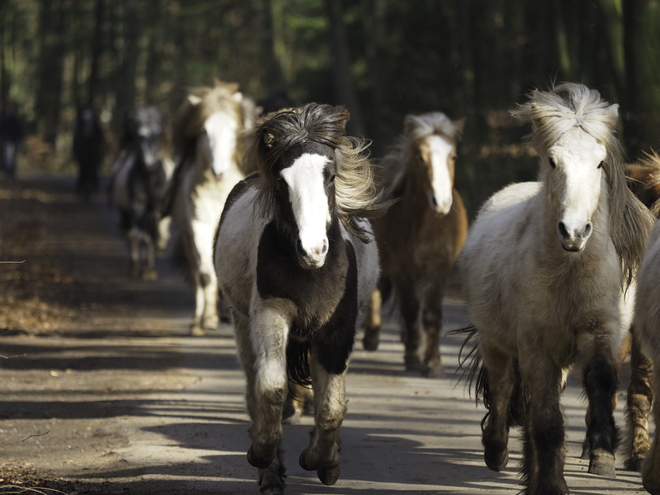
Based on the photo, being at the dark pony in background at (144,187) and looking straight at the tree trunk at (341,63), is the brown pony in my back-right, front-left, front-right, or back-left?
back-right

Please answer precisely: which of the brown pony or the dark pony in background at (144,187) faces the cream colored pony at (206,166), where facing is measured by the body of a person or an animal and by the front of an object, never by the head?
the dark pony in background

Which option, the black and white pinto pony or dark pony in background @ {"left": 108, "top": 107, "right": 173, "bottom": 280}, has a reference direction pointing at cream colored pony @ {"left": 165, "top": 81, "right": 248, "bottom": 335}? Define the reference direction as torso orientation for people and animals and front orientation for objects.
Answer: the dark pony in background

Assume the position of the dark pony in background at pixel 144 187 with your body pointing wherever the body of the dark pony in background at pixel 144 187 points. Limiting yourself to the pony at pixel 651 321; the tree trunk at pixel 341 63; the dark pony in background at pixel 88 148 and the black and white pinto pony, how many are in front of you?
2

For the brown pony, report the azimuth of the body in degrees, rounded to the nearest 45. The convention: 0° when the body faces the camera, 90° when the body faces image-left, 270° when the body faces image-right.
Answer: approximately 0°

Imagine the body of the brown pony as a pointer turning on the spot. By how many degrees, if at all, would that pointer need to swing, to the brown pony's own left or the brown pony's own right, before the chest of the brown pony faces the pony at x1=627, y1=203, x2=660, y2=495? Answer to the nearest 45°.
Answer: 0° — it already faces it

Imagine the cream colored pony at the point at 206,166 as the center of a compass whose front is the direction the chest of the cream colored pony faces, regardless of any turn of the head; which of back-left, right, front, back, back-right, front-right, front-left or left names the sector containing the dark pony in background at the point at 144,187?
back

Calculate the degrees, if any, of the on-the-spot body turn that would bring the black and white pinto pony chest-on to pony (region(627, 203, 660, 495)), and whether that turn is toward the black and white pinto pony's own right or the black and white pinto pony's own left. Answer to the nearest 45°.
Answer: approximately 90° to the black and white pinto pony's own left

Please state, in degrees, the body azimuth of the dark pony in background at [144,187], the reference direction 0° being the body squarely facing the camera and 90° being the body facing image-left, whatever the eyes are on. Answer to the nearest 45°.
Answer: approximately 0°

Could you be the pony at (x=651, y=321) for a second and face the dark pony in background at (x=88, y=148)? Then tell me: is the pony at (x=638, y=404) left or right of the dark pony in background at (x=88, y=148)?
right
